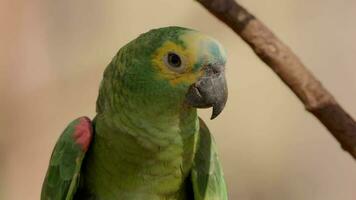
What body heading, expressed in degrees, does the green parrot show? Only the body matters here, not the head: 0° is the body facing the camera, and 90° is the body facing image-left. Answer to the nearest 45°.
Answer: approximately 315°
